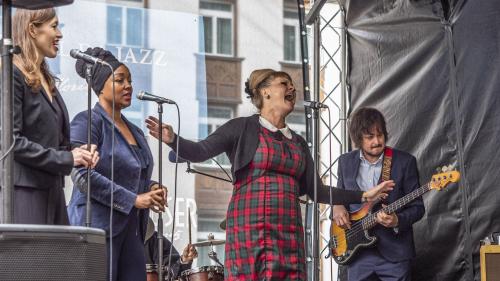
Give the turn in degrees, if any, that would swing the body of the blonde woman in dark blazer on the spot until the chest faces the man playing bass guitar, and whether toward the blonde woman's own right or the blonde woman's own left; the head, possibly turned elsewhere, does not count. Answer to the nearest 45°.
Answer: approximately 45° to the blonde woman's own left

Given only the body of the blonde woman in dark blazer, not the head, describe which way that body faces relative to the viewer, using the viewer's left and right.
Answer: facing to the right of the viewer

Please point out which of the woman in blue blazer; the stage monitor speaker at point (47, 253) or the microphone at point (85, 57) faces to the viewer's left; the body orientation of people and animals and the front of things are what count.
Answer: the microphone

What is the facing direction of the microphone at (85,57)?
to the viewer's left

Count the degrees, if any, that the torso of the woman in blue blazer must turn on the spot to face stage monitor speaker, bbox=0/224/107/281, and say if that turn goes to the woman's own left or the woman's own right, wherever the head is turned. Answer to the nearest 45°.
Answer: approximately 45° to the woman's own right

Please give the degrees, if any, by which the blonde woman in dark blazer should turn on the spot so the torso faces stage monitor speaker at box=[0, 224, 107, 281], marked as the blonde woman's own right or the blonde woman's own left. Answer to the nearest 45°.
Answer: approximately 90° to the blonde woman's own right

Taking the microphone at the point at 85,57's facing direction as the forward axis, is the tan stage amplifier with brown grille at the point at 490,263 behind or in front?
behind

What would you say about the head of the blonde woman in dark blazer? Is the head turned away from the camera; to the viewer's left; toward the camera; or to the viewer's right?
to the viewer's right

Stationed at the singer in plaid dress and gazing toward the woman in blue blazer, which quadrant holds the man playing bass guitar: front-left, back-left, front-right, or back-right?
back-right
